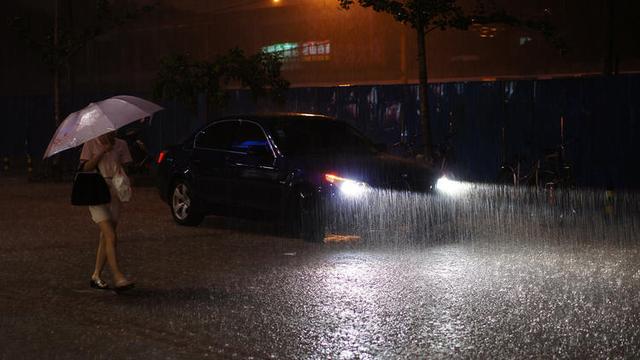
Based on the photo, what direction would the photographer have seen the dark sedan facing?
facing the viewer and to the right of the viewer

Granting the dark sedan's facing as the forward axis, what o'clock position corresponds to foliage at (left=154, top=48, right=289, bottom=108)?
The foliage is roughly at 7 o'clock from the dark sedan.

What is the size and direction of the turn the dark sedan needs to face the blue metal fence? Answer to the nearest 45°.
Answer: approximately 90° to its left

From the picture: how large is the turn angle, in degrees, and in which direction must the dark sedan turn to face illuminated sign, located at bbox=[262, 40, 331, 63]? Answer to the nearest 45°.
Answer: approximately 135° to its left
